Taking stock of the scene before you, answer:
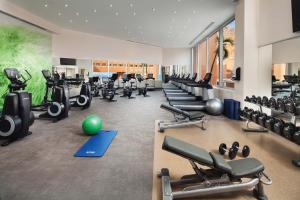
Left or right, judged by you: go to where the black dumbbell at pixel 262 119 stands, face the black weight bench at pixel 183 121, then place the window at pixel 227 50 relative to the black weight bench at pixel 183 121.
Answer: right

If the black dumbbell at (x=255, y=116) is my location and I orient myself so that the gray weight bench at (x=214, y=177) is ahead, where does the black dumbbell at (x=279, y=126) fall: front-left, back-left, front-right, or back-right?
front-left
